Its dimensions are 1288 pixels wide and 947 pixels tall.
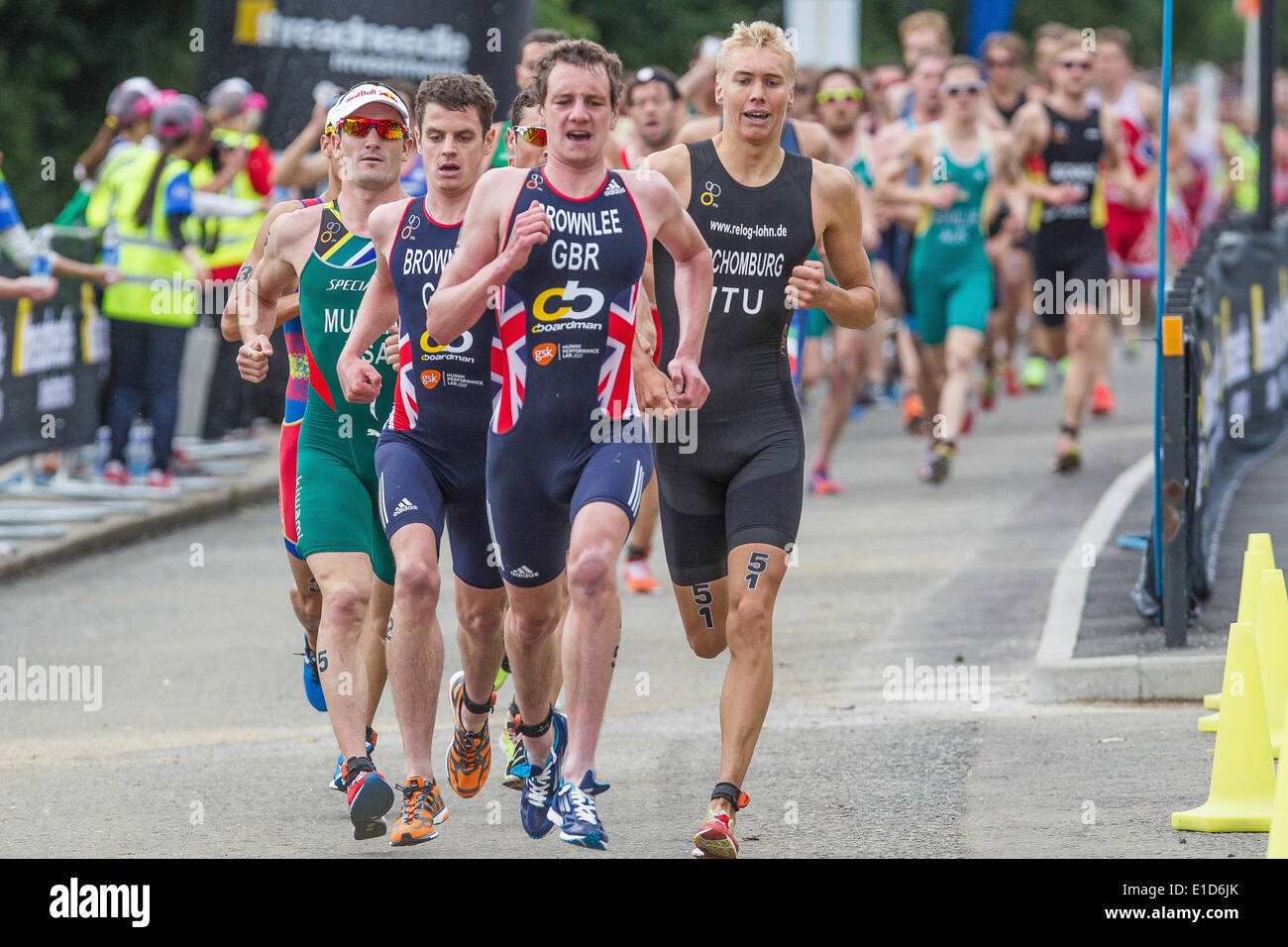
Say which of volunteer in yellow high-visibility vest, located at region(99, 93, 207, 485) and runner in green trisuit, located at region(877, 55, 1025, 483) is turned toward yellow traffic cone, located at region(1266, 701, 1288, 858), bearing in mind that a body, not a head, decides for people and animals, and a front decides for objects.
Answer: the runner in green trisuit

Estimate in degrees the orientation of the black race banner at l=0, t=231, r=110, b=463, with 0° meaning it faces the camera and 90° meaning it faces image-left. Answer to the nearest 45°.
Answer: approximately 315°

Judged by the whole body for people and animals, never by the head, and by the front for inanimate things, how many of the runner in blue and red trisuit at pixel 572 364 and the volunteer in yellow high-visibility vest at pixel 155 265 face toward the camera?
1

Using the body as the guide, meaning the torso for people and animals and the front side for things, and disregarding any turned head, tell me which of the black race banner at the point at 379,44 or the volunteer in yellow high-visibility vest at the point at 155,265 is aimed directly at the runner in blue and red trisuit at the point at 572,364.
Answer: the black race banner

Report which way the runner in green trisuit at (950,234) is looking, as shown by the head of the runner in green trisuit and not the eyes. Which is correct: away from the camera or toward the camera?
toward the camera

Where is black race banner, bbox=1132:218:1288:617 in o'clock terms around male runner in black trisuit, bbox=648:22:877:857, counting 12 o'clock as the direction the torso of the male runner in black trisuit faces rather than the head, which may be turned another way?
The black race banner is roughly at 7 o'clock from the male runner in black trisuit.

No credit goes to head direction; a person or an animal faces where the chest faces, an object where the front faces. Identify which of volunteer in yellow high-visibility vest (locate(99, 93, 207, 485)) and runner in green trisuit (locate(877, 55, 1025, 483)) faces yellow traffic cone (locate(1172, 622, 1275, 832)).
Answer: the runner in green trisuit

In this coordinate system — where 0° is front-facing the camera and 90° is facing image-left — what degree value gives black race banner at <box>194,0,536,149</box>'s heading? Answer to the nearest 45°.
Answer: approximately 0°

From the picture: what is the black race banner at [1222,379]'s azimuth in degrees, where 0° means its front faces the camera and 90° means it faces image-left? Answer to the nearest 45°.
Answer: approximately 45°

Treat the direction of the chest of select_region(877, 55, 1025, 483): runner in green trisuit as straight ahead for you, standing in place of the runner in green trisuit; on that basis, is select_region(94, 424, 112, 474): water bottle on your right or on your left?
on your right

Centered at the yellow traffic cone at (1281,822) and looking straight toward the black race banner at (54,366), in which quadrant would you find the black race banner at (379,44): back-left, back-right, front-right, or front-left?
front-right

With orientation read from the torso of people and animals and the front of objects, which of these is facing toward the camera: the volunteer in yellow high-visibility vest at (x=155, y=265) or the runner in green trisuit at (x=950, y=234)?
the runner in green trisuit

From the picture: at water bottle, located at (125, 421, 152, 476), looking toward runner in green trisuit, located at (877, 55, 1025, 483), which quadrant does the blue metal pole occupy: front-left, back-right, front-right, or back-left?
front-right

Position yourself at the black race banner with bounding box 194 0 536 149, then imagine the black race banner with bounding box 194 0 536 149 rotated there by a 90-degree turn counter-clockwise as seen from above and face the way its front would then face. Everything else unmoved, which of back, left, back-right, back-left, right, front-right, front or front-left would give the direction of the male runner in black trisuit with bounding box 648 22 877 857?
right

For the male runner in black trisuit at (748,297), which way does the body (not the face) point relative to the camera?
toward the camera

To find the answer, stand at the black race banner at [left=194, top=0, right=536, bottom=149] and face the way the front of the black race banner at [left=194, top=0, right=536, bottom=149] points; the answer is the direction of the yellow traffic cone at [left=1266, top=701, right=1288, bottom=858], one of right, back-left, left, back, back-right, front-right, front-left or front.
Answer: front

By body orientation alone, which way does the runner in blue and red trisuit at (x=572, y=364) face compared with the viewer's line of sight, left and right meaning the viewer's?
facing the viewer

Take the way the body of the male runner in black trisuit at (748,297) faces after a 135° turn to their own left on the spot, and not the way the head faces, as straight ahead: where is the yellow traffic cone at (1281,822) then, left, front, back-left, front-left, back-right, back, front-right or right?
right

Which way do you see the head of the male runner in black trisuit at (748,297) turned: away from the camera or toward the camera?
toward the camera

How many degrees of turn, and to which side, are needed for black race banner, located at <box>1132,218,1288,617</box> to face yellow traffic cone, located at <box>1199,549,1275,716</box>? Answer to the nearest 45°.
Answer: approximately 45° to its left
